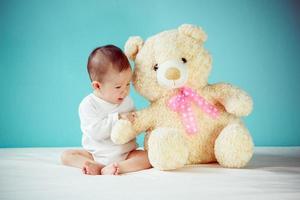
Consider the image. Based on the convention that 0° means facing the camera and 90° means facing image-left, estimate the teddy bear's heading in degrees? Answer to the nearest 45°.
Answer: approximately 0°

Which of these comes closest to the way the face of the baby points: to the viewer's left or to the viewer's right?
to the viewer's right
